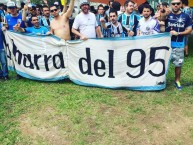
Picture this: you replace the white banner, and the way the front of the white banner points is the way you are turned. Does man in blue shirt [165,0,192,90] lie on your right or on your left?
on your left

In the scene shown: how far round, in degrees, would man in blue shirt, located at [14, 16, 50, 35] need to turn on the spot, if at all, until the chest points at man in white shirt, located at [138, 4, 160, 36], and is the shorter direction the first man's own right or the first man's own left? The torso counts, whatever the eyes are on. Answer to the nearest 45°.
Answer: approximately 45° to the first man's own left

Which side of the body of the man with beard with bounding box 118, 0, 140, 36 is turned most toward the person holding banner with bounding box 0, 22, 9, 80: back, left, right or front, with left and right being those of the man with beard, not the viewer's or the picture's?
right

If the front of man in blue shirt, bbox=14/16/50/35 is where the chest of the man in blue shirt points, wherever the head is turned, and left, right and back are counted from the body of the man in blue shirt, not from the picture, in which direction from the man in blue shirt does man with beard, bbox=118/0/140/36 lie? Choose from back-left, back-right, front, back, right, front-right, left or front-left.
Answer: left

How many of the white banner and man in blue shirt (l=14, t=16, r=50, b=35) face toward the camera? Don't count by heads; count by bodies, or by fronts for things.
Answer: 2

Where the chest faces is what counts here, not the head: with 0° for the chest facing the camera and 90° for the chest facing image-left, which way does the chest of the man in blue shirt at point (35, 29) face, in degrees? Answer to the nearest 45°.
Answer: approximately 0°

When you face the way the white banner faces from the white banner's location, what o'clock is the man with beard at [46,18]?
The man with beard is roughly at 5 o'clock from the white banner.

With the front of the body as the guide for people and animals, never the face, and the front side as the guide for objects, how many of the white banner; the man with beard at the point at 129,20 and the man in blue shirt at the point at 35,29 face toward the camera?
3

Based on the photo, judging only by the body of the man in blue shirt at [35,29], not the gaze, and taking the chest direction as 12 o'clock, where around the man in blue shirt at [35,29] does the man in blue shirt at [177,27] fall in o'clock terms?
the man in blue shirt at [177,27] is roughly at 10 o'clock from the man in blue shirt at [35,29].

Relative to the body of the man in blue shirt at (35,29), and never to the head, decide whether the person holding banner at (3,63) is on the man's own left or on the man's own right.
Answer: on the man's own right
